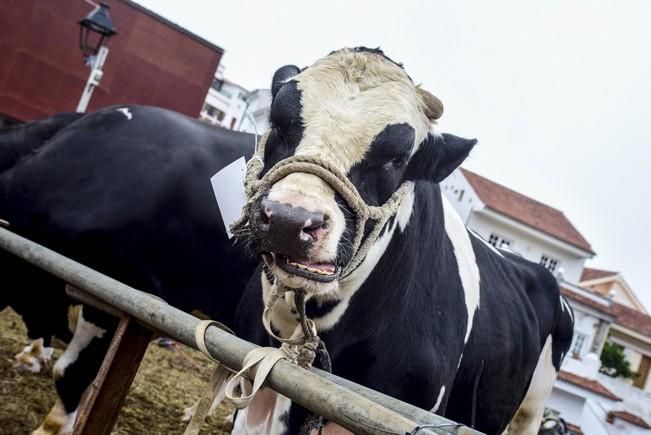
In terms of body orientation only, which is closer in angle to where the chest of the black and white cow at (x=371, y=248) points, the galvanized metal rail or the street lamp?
the galvanized metal rail

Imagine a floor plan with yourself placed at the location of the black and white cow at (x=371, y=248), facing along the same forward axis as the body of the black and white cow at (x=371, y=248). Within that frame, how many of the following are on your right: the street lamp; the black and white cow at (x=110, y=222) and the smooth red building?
3

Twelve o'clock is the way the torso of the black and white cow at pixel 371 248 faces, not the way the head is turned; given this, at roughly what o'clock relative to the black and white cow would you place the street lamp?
The street lamp is roughly at 3 o'clock from the black and white cow.

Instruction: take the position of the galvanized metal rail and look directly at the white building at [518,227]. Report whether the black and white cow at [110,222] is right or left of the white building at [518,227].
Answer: left

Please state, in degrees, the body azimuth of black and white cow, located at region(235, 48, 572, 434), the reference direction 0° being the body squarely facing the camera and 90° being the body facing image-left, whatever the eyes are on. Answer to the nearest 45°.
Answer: approximately 45°

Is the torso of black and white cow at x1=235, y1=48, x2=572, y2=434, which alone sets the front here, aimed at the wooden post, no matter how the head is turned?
yes
